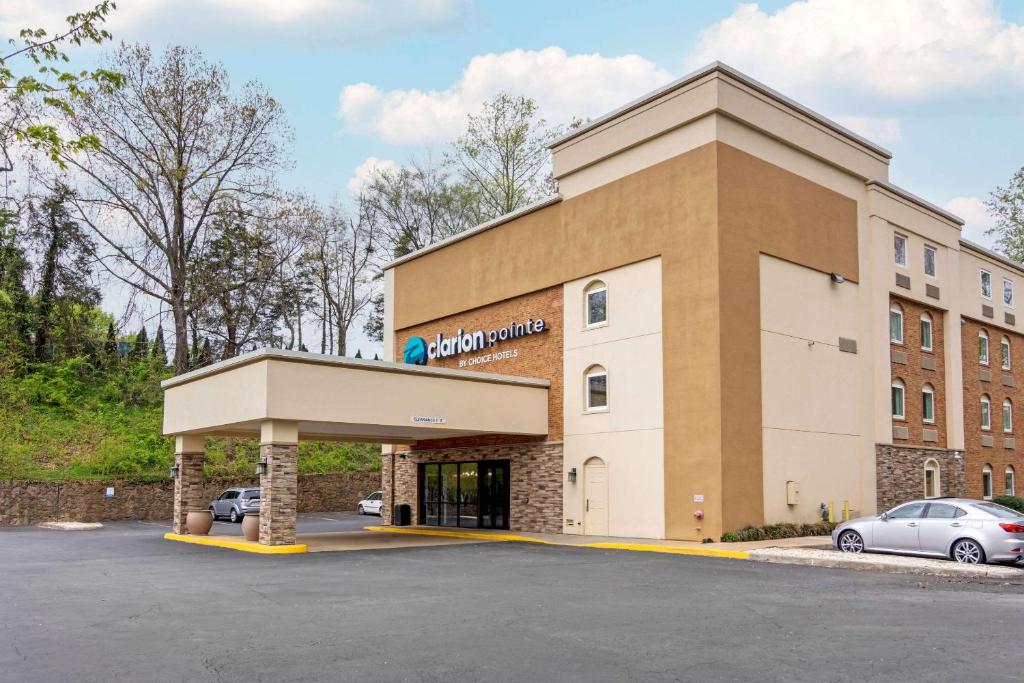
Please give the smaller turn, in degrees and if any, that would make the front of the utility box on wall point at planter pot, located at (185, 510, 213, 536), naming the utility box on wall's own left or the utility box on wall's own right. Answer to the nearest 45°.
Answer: approximately 135° to the utility box on wall's own right

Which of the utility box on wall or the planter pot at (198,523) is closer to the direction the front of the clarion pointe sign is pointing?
the planter pot

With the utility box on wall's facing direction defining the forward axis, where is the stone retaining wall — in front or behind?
behind

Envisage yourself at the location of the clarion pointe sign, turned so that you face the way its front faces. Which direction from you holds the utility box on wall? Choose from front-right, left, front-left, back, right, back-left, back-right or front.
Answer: left

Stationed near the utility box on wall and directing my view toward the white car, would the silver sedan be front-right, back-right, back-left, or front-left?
back-left

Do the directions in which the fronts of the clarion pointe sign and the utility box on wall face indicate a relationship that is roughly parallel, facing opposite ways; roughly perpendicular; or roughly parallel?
roughly perpendicular

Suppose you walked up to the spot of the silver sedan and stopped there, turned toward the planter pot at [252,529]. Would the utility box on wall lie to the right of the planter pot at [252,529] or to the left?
right

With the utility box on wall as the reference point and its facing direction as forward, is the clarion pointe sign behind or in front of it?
behind

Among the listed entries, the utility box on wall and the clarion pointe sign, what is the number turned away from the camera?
0

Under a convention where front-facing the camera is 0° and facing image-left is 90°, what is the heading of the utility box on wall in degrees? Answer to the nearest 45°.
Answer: approximately 315°

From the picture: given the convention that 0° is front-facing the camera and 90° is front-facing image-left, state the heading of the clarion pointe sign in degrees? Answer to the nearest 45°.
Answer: approximately 45°

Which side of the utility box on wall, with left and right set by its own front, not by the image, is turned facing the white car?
back

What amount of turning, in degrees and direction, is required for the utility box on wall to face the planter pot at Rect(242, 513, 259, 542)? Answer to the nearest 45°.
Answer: approximately 135° to its right
